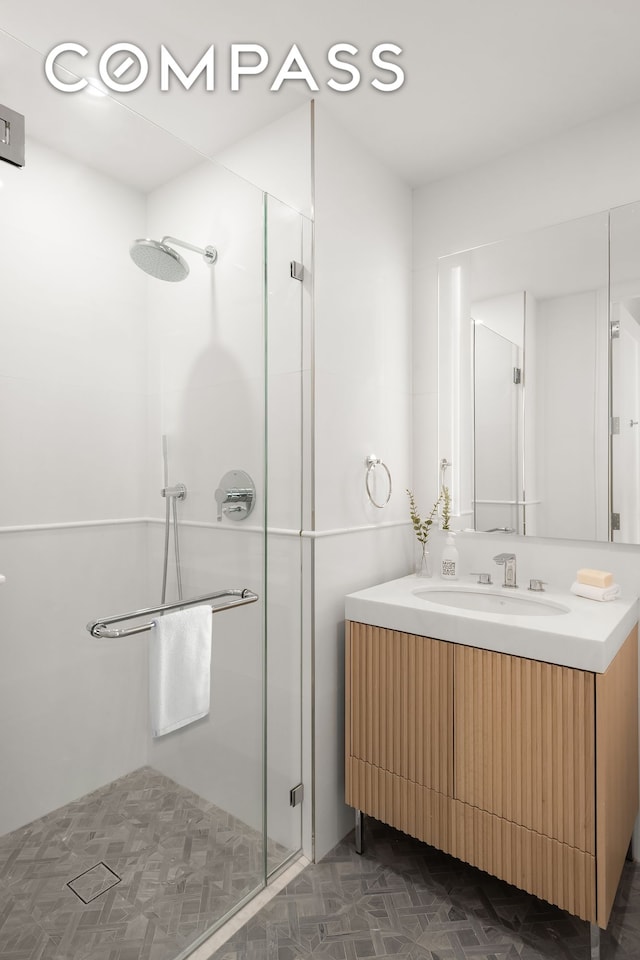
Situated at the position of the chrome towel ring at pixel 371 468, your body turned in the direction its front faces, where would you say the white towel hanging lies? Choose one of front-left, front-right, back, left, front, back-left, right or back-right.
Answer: right

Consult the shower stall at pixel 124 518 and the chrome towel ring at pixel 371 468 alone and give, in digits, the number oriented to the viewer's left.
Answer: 0

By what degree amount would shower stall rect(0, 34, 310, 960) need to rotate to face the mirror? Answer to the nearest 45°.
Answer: approximately 45° to its left

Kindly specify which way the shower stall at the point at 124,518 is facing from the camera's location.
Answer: facing the viewer and to the right of the viewer

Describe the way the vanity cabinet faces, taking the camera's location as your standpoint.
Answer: facing the viewer and to the left of the viewer

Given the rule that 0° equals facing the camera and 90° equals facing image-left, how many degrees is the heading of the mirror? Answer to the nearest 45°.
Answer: approximately 45°
